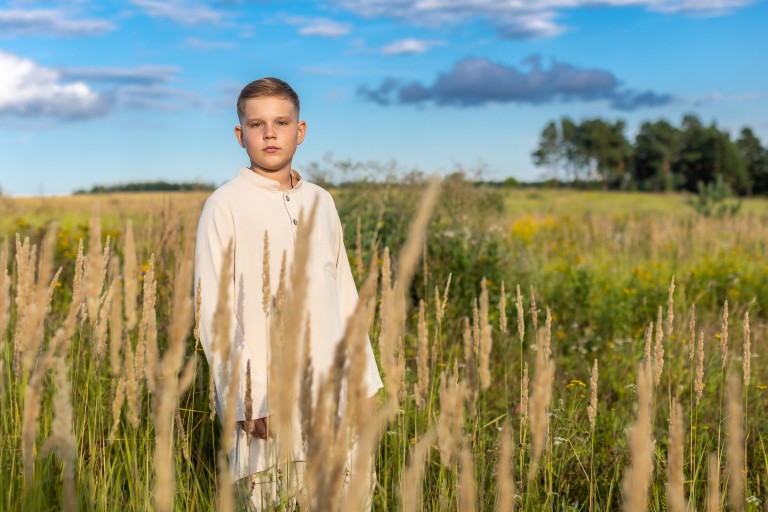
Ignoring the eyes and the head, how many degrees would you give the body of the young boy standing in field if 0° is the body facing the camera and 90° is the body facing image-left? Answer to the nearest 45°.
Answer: approximately 0°

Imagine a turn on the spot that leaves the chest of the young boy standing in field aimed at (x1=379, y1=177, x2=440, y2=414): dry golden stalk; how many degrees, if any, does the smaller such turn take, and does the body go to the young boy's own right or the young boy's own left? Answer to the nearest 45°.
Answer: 0° — they already face it

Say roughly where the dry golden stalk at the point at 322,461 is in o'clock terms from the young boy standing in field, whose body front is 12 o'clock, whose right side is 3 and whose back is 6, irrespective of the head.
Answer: The dry golden stalk is roughly at 12 o'clock from the young boy standing in field.

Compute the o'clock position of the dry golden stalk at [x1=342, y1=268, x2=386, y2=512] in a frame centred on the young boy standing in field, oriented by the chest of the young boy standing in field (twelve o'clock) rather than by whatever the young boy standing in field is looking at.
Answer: The dry golden stalk is roughly at 12 o'clock from the young boy standing in field.

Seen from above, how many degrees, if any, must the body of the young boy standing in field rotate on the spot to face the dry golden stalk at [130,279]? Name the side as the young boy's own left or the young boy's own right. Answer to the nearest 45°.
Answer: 0° — they already face it

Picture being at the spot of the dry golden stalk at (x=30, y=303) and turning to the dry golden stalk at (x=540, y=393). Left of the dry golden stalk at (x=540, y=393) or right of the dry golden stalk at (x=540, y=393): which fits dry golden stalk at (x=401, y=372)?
left
